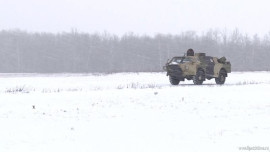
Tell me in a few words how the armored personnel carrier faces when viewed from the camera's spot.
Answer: facing the viewer and to the left of the viewer
